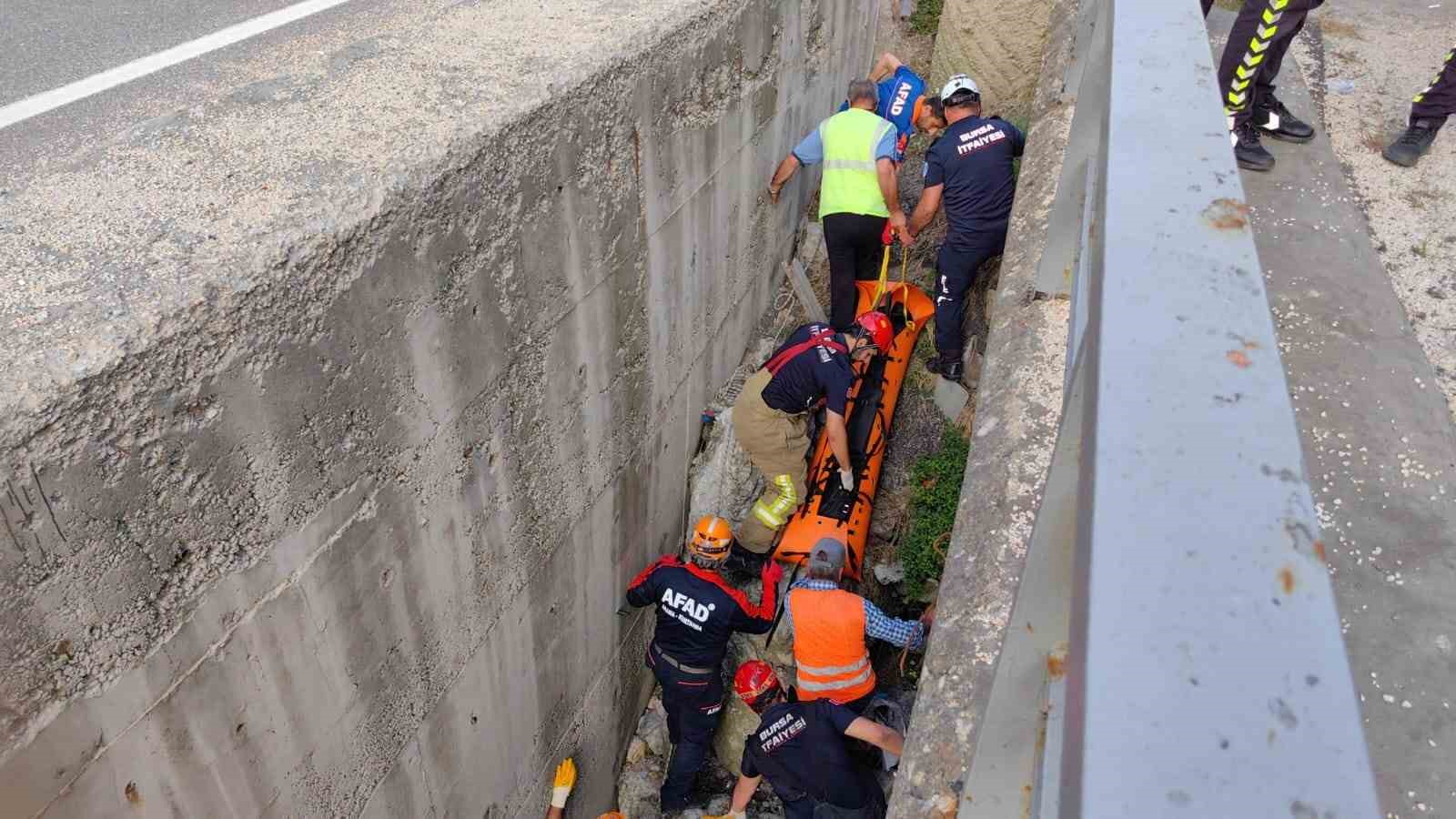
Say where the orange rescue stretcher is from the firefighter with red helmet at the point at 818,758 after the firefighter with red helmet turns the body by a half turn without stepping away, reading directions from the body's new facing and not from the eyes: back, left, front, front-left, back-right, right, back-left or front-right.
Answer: back

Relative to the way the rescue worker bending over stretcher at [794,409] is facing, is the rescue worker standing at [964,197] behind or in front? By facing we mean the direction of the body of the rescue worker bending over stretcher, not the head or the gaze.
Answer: in front

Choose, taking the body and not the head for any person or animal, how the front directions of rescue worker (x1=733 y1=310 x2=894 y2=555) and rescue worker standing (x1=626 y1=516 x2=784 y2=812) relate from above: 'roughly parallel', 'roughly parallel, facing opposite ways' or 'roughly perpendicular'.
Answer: roughly perpendicular

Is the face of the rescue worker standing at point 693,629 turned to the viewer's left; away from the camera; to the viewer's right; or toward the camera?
away from the camera

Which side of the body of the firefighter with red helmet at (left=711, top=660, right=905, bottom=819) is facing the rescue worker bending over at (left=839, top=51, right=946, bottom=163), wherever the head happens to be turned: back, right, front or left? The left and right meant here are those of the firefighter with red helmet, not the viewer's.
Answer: front

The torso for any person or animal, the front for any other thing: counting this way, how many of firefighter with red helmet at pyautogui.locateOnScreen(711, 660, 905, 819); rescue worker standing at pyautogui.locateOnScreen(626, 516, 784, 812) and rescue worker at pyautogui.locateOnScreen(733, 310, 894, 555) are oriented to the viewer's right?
1

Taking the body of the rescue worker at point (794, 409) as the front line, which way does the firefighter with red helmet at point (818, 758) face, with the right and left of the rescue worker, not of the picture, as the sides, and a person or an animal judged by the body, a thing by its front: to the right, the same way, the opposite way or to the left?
to the left

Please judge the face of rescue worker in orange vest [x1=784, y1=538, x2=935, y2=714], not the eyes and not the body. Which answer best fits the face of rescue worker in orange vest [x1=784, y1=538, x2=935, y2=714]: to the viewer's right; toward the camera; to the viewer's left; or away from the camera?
away from the camera

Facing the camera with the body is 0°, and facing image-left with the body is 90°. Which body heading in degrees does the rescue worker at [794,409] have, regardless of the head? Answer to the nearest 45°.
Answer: approximately 270°

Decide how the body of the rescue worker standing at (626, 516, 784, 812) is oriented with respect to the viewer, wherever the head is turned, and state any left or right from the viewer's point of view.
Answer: facing away from the viewer

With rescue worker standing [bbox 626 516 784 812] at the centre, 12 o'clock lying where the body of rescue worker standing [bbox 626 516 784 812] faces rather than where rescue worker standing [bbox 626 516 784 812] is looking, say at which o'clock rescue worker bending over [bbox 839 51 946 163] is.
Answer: rescue worker bending over [bbox 839 51 946 163] is roughly at 1 o'clock from rescue worker standing [bbox 626 516 784 812].

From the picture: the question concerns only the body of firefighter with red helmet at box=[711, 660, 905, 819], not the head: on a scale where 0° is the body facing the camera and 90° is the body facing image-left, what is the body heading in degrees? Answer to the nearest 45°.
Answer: approximately 180°

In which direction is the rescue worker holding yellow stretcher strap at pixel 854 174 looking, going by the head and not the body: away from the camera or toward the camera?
away from the camera

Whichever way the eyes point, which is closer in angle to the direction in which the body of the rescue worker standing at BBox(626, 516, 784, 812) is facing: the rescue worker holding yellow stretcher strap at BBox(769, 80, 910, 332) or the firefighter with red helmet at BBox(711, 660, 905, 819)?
the rescue worker holding yellow stretcher strap

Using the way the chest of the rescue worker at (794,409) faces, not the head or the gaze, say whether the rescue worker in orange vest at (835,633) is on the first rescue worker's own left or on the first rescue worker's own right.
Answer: on the first rescue worker's own right
